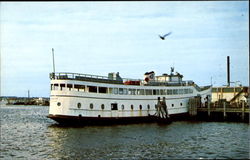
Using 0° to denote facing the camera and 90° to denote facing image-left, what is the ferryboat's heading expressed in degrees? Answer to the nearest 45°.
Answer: approximately 225°
